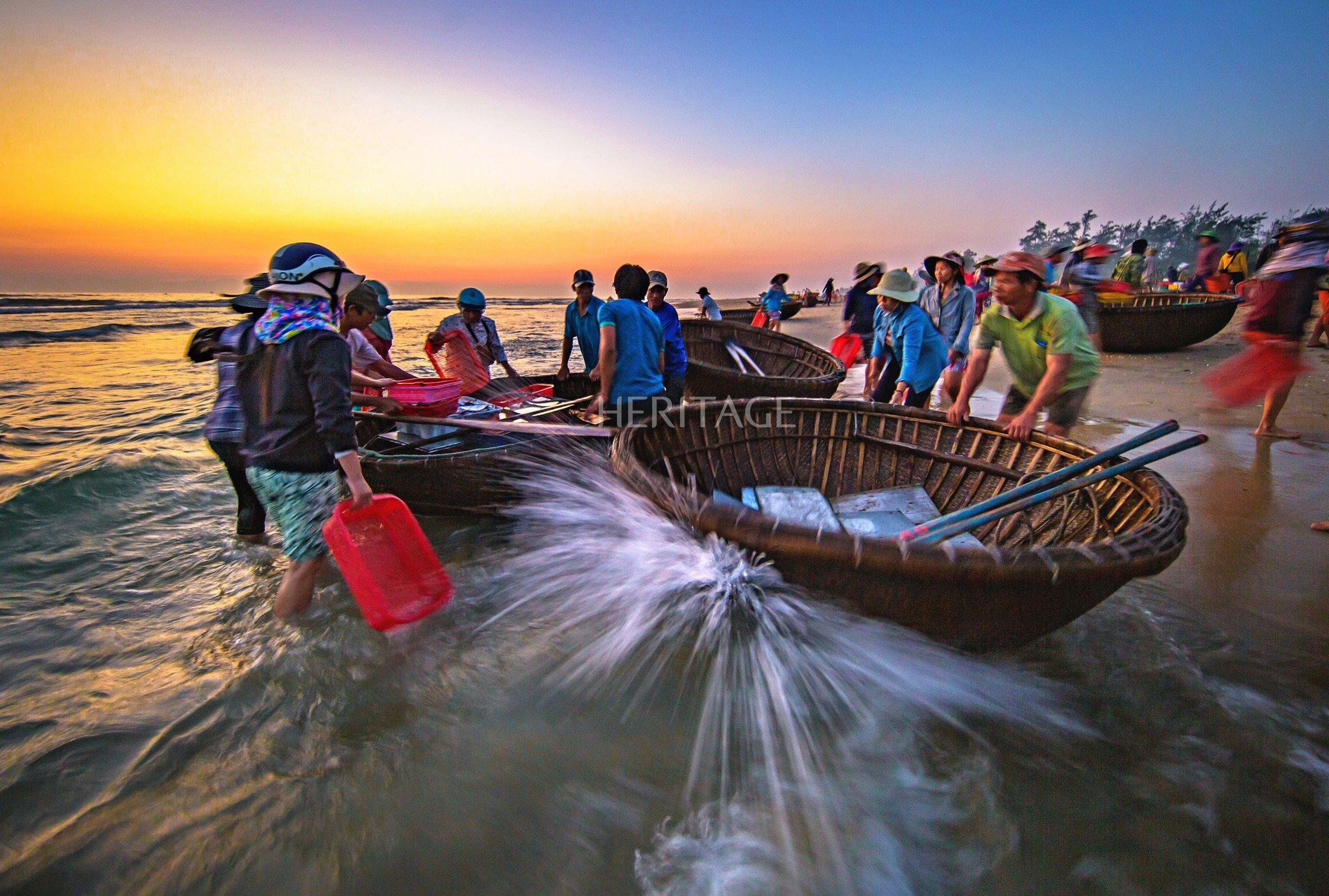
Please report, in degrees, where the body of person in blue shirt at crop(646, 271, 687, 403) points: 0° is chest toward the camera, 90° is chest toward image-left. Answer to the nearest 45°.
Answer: approximately 45°

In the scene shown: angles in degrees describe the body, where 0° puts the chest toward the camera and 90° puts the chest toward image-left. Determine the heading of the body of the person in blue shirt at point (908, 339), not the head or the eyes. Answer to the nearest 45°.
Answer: approximately 45°

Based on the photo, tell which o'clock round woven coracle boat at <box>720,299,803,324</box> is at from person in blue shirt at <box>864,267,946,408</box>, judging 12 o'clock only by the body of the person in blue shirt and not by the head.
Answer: The round woven coracle boat is roughly at 4 o'clock from the person in blue shirt.

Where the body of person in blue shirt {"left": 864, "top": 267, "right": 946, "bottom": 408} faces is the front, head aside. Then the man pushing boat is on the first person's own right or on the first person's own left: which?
on the first person's own left

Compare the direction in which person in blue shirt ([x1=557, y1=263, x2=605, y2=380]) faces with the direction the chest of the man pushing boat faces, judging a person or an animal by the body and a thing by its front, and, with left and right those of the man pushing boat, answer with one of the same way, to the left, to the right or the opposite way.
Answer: to the left

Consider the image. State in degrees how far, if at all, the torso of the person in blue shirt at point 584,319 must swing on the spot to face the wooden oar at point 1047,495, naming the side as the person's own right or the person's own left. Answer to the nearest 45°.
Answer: approximately 45° to the person's own left

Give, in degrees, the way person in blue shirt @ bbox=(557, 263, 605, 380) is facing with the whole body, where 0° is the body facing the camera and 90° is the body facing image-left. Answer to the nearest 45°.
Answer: approximately 0°

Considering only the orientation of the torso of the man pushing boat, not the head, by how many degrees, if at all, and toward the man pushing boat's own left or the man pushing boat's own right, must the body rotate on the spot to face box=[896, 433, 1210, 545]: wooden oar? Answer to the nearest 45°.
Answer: approximately 45° to the man pushing boat's own left

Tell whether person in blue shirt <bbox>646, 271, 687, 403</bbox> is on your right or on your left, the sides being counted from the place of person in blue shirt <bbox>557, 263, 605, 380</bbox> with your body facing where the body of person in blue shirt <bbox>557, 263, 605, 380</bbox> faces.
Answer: on your left
